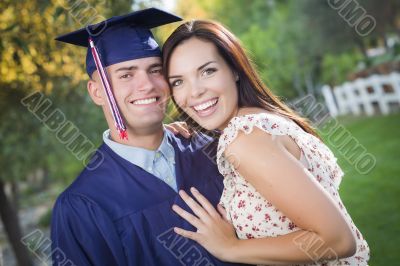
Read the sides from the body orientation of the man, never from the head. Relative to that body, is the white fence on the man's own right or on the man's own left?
on the man's own left

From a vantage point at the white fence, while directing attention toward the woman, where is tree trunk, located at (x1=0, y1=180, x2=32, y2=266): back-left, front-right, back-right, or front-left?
front-right

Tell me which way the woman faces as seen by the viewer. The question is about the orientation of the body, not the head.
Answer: to the viewer's left

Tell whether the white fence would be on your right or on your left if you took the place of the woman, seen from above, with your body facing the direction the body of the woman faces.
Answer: on your right

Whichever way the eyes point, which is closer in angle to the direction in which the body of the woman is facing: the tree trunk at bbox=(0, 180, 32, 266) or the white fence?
the tree trunk

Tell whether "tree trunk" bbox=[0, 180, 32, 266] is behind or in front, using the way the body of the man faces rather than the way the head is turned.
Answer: behind

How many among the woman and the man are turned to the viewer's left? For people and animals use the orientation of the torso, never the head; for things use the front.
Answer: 1

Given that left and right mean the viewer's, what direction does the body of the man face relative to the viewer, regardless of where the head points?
facing the viewer and to the right of the viewer
